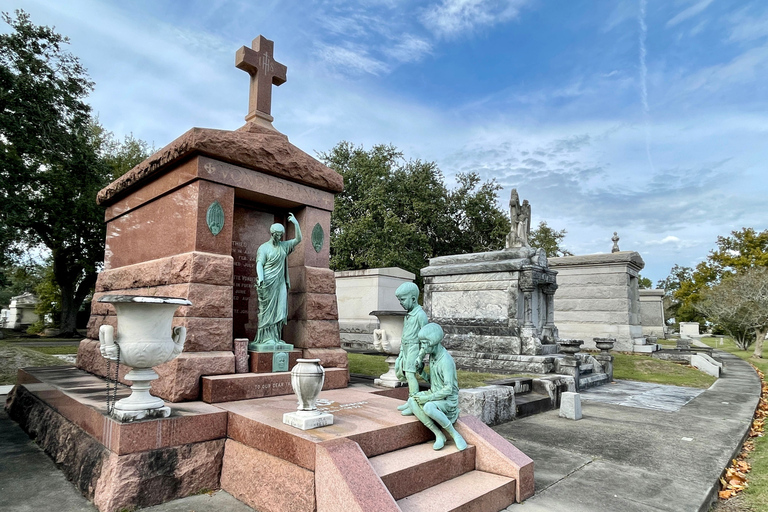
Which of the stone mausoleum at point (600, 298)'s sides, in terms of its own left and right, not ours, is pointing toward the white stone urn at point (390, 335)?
right

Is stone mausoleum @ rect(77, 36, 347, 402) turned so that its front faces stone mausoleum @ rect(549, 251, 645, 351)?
no

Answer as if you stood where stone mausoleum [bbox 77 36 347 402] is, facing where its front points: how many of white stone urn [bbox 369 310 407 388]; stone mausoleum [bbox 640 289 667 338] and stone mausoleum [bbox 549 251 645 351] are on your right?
0

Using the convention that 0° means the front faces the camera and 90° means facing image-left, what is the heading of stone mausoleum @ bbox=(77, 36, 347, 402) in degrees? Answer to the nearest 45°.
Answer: approximately 315°

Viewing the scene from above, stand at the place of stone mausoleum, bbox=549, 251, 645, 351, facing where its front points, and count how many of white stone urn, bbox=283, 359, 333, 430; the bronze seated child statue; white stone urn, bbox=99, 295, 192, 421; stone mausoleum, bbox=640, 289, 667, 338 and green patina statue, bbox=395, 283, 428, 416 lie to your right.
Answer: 4

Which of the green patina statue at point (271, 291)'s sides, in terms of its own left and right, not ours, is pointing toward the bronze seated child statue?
front

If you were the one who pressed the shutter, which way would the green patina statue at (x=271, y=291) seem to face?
facing the viewer and to the right of the viewer

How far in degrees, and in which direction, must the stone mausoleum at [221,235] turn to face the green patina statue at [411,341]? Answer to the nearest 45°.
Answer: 0° — it already faces it

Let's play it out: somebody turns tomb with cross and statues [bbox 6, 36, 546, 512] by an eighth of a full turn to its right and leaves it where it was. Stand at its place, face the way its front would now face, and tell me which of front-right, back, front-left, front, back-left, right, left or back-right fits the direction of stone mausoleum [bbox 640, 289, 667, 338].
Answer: back-left

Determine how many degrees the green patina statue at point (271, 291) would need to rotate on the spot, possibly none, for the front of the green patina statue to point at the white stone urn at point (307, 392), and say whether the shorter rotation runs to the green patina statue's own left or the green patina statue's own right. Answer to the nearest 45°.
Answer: approximately 45° to the green patina statue's own right

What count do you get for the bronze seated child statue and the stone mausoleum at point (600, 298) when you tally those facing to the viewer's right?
1

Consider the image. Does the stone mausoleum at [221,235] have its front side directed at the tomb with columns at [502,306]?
no
